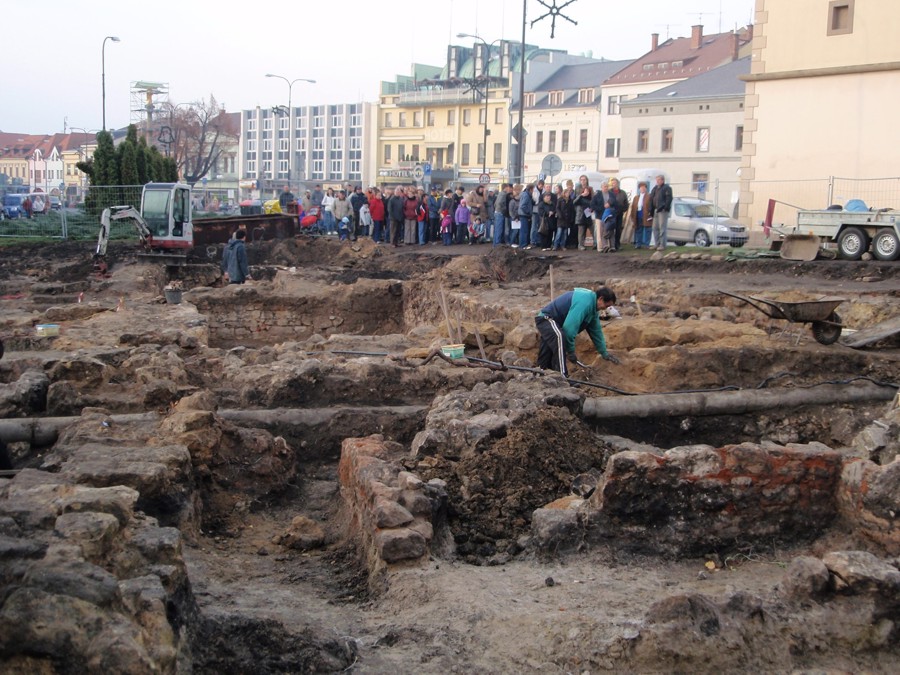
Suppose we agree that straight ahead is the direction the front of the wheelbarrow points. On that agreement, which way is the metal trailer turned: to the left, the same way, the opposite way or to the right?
the opposite way

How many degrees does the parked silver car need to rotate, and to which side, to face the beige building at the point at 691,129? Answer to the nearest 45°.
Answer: approximately 135° to its left

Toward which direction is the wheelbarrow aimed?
to the viewer's right

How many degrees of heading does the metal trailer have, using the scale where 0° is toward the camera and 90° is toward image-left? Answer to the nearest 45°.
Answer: approximately 90°

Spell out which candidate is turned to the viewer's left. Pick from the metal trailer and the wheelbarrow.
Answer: the metal trailer

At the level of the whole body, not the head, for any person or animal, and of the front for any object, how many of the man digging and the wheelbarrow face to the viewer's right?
2

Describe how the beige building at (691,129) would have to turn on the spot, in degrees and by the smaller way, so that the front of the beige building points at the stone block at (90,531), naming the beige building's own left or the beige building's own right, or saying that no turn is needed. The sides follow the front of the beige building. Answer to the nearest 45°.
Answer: approximately 45° to the beige building's own left

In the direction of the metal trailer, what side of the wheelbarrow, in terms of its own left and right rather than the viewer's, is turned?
left

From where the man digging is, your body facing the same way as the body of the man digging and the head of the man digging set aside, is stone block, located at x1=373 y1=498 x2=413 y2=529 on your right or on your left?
on your right

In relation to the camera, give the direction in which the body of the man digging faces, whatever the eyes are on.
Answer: to the viewer's right
